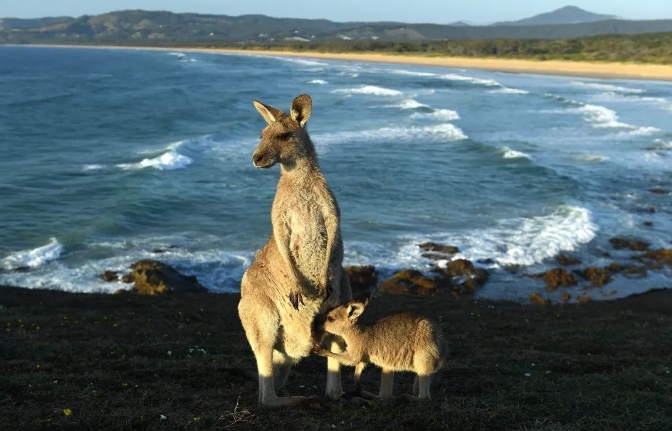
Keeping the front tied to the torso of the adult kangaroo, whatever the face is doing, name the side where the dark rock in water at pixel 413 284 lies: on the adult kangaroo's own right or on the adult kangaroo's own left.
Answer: on the adult kangaroo's own left

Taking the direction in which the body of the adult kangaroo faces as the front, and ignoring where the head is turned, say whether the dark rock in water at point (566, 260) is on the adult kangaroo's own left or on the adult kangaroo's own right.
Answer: on the adult kangaroo's own left

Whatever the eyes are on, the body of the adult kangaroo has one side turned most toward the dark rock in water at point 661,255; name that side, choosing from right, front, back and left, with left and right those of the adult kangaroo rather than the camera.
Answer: left

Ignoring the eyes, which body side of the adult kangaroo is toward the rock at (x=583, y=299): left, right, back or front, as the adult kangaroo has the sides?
left

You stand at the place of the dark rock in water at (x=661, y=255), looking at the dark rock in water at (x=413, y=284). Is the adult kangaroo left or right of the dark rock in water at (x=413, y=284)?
left

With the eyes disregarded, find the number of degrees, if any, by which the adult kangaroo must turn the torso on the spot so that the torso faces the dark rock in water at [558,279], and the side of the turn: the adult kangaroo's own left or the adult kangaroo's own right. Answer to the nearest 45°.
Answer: approximately 90° to the adult kangaroo's own left

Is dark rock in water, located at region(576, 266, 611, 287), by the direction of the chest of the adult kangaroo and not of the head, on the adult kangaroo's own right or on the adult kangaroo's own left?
on the adult kangaroo's own left

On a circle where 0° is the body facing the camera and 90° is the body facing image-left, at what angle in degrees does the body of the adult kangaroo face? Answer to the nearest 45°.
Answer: approximately 315°

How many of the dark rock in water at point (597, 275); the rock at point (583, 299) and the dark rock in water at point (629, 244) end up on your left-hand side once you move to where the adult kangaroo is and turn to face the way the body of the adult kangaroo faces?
3

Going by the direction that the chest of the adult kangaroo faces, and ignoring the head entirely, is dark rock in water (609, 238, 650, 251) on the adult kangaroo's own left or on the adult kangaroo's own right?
on the adult kangaroo's own left

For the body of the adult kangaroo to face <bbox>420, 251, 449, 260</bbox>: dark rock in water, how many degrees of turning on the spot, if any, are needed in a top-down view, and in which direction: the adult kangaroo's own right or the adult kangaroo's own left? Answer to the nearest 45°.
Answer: approximately 135° to the adult kangaroo's own left

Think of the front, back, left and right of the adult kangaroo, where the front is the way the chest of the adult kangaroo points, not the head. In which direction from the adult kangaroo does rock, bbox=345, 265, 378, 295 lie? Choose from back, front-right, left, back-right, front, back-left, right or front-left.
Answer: back-left

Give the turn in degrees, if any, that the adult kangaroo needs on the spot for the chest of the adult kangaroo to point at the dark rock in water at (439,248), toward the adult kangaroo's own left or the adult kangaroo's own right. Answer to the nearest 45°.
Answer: approximately 135° to the adult kangaroo's own left

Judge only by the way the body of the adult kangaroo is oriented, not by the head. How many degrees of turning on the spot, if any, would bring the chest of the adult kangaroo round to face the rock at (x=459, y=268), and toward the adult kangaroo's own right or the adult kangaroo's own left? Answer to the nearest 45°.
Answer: approximately 135° to the adult kangaroo's own left
